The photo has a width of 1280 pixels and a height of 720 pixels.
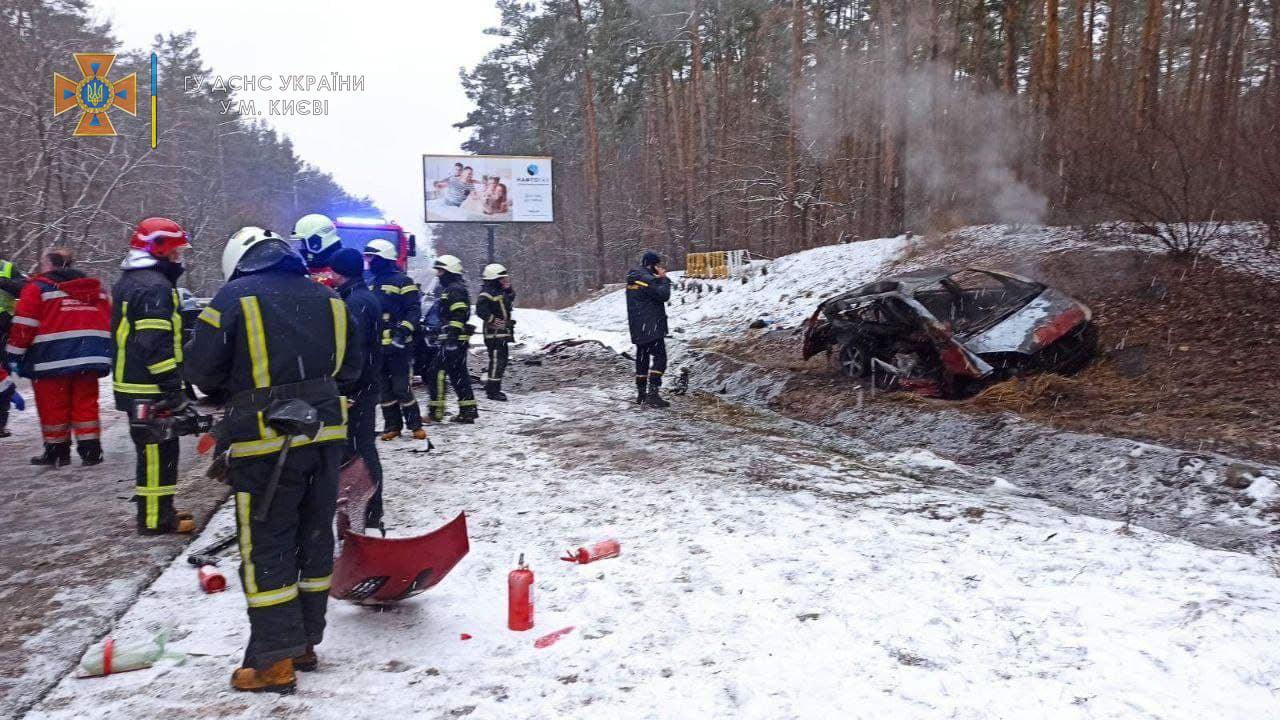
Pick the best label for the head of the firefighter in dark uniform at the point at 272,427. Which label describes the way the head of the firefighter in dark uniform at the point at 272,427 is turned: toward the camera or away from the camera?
away from the camera

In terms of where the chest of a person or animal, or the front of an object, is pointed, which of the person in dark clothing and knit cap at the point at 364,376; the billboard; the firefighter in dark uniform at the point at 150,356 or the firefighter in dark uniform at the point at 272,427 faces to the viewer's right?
the firefighter in dark uniform at the point at 150,356

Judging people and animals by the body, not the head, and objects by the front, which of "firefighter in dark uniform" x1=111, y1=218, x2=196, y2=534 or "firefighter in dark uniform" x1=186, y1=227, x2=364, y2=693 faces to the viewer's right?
"firefighter in dark uniform" x1=111, y1=218, x2=196, y2=534

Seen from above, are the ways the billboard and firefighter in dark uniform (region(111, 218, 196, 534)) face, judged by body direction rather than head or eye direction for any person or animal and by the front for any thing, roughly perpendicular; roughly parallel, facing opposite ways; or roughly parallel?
roughly perpendicular

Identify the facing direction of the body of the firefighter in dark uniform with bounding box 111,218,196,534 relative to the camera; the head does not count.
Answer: to the viewer's right

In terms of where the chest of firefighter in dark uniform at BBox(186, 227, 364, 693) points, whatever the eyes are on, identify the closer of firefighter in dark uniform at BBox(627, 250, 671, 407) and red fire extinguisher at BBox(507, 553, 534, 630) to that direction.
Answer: the firefighter in dark uniform

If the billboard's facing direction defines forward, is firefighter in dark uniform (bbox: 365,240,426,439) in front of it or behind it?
in front

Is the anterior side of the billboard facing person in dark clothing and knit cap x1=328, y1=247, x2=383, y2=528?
yes

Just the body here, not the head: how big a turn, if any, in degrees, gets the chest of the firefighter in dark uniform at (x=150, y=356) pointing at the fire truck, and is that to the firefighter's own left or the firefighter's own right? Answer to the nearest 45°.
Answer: approximately 90° to the firefighter's own left
